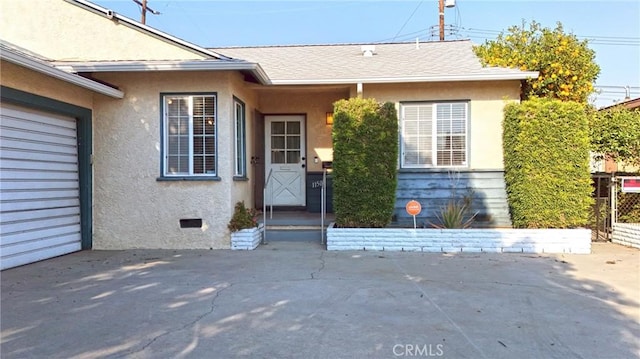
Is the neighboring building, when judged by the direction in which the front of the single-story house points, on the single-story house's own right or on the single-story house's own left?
on the single-story house's own left

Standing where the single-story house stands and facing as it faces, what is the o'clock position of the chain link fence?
The chain link fence is roughly at 9 o'clock from the single-story house.

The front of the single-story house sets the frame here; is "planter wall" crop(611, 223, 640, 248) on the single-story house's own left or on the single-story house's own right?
on the single-story house's own left

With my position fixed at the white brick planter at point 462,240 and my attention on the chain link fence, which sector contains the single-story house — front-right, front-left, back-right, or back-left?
back-left

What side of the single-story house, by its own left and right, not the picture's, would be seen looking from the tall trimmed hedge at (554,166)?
left

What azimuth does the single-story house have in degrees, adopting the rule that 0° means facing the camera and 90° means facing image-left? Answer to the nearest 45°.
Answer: approximately 0°
